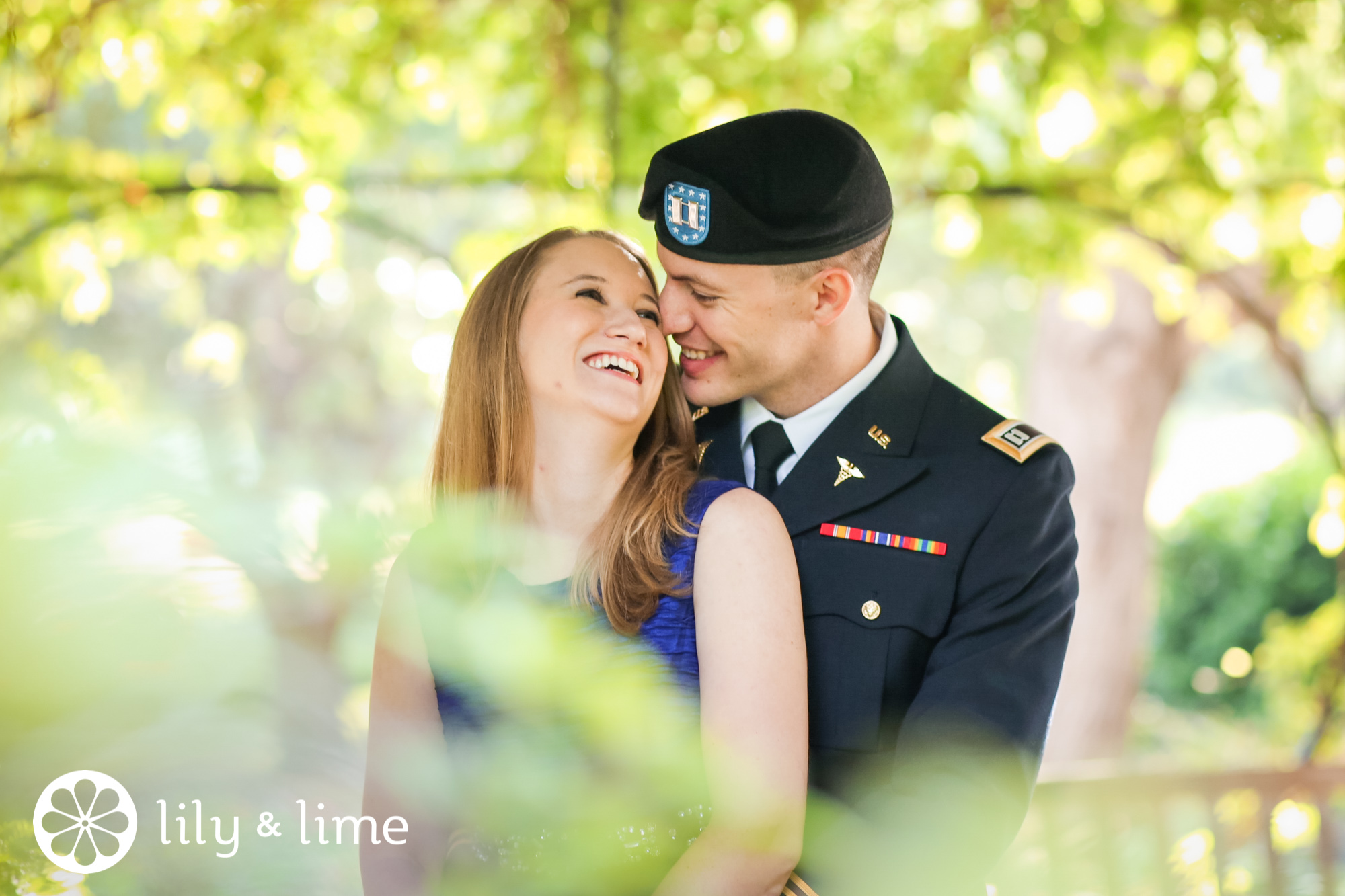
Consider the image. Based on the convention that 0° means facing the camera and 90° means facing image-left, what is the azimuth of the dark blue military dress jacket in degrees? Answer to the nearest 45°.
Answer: approximately 45°

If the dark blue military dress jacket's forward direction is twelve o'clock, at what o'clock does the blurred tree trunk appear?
The blurred tree trunk is roughly at 5 o'clock from the dark blue military dress jacket.
